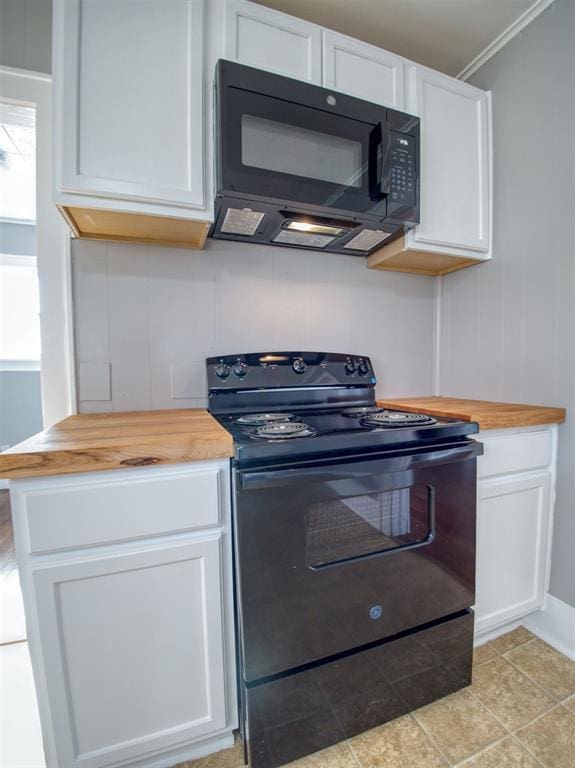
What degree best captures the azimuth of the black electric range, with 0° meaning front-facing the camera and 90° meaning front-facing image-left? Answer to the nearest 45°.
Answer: approximately 315°

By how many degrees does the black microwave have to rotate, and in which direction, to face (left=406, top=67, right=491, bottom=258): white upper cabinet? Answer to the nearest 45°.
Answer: approximately 90° to its left

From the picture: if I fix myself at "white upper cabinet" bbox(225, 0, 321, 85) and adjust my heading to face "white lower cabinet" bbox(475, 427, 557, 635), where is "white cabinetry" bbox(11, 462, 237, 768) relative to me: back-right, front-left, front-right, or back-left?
back-right

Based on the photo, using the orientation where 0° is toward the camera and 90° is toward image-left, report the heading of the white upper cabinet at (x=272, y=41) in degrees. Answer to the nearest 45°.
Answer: approximately 315°

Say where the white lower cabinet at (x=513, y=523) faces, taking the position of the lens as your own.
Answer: facing the viewer and to the right of the viewer

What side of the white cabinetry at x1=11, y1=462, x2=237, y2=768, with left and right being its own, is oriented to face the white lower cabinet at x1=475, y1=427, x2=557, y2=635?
left

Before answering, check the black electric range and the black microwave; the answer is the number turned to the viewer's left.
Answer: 0
